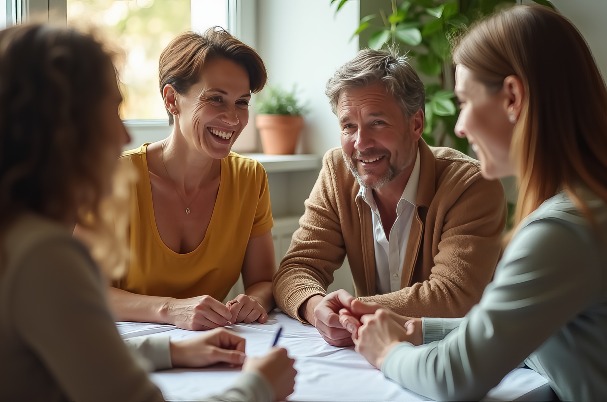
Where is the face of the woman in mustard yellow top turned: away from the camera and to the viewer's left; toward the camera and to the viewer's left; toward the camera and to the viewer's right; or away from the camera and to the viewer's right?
toward the camera and to the viewer's right

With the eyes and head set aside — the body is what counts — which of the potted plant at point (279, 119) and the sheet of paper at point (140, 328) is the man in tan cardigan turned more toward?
the sheet of paper

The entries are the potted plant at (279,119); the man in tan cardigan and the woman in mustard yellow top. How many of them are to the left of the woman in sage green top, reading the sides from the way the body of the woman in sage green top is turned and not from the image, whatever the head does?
0

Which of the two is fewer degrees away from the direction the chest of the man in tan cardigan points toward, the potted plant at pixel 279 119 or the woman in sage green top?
the woman in sage green top

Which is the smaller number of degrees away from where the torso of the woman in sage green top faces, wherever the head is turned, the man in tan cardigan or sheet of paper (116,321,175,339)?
the sheet of paper

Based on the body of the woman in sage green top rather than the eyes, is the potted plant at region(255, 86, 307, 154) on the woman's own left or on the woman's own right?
on the woman's own right

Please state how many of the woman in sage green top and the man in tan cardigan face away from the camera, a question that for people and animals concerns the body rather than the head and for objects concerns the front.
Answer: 0

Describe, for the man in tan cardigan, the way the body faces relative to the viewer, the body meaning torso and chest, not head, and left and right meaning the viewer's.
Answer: facing the viewer and to the left of the viewer

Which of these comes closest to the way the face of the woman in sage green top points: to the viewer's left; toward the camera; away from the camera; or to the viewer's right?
to the viewer's left

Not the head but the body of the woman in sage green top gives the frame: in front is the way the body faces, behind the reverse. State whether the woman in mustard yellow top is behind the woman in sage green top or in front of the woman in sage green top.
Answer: in front

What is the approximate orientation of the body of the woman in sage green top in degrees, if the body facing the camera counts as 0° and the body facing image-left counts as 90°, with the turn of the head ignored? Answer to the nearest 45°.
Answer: approximately 90°

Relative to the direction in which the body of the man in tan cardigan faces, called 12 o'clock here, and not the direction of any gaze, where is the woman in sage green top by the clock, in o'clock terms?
The woman in sage green top is roughly at 10 o'clock from the man in tan cardigan.
